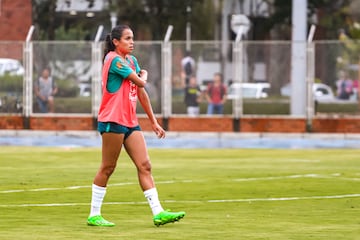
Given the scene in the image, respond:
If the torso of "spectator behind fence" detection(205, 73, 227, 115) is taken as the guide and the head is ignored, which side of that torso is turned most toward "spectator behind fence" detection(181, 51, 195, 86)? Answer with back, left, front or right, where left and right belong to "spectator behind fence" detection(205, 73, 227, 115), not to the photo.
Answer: right

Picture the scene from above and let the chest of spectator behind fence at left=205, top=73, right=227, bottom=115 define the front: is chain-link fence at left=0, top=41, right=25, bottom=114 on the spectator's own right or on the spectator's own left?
on the spectator's own right

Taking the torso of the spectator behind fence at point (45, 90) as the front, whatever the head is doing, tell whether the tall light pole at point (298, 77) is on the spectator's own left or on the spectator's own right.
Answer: on the spectator's own left

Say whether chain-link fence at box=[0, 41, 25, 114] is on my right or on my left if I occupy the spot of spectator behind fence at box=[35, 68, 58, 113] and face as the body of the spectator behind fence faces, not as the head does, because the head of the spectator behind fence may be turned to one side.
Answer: on my right
